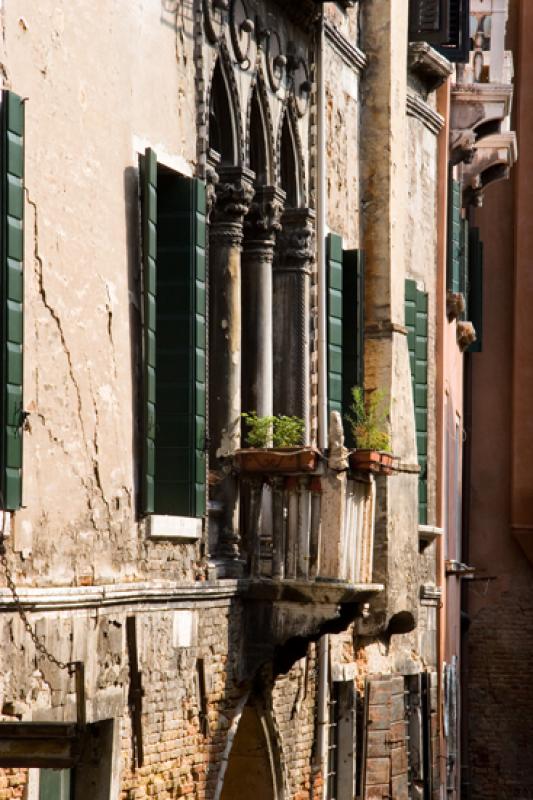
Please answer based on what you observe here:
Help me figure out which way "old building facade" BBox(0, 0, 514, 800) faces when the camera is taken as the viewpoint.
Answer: facing the viewer and to the right of the viewer
